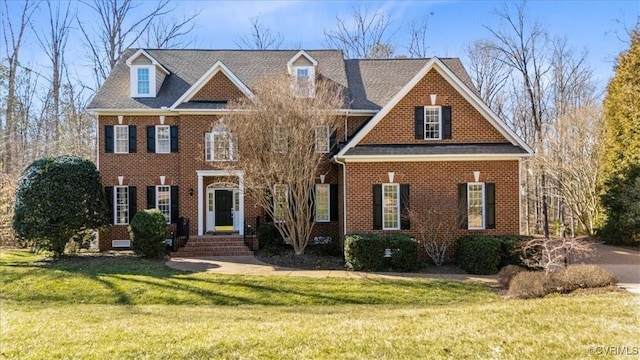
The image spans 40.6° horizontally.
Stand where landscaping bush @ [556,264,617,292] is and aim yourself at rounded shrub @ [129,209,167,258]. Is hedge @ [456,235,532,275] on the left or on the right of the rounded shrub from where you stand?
right

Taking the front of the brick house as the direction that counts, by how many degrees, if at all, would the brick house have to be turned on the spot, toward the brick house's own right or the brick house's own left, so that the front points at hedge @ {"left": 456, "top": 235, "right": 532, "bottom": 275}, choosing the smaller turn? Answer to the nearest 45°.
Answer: approximately 45° to the brick house's own left

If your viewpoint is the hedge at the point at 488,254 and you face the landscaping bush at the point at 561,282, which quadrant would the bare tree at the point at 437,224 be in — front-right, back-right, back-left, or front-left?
back-right

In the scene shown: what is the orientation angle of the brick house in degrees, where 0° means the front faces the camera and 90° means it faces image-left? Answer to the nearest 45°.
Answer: approximately 0°
